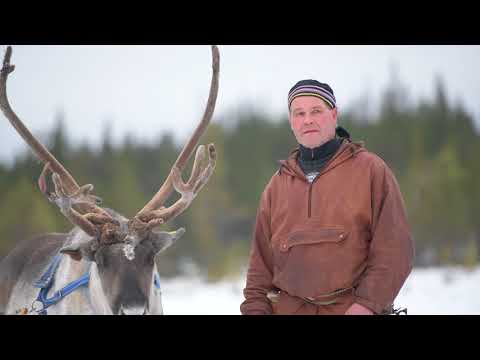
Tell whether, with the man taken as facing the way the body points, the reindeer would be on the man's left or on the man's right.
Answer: on the man's right

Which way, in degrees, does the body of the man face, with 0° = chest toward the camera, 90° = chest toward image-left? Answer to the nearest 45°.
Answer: approximately 45°

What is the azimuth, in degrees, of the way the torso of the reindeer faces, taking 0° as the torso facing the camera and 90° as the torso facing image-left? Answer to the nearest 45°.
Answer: approximately 315°
